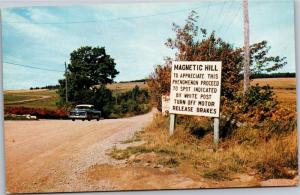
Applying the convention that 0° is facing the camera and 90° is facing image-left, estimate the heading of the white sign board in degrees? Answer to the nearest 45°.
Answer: approximately 0°

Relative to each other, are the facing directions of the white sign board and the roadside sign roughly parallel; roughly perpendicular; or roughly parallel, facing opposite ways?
roughly parallel

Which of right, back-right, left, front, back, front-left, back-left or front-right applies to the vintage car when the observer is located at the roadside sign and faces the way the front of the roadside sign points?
right

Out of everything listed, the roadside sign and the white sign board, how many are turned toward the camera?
2

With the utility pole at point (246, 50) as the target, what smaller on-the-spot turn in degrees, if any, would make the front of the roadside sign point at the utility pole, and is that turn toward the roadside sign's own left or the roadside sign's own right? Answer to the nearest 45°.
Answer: approximately 90° to the roadside sign's own left

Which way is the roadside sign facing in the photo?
toward the camera
